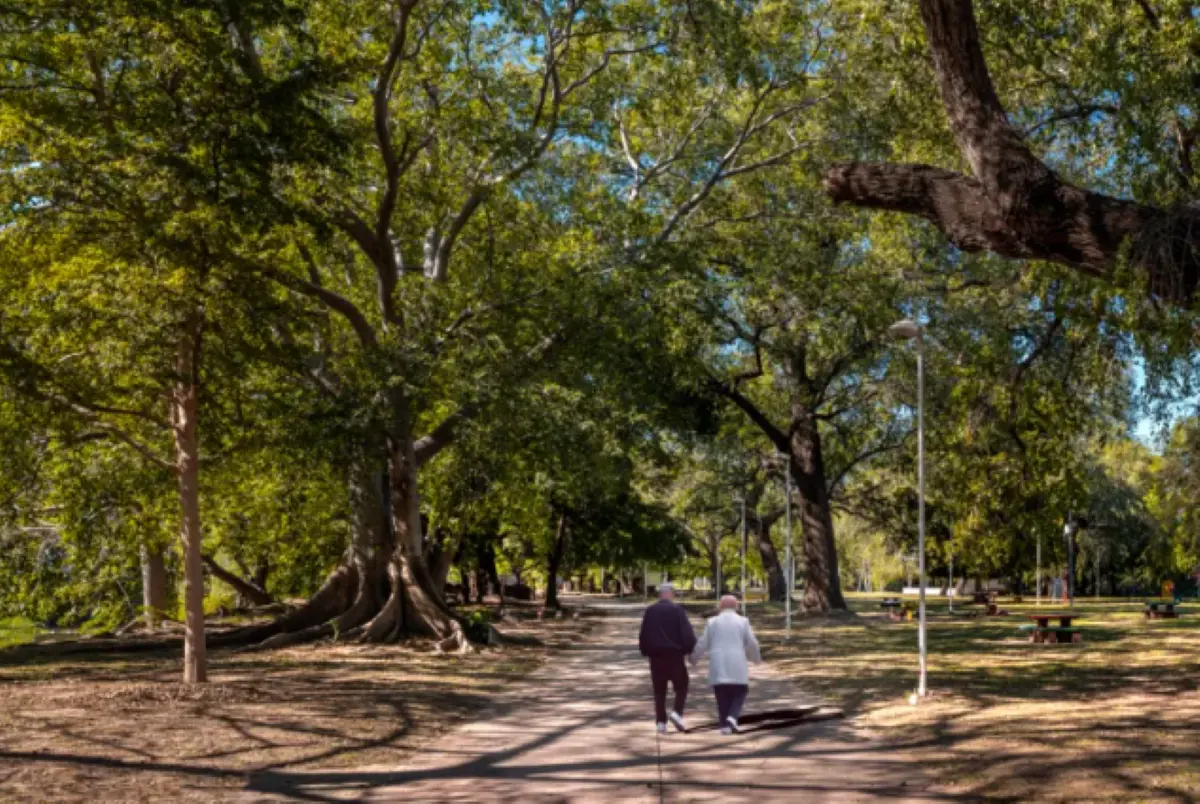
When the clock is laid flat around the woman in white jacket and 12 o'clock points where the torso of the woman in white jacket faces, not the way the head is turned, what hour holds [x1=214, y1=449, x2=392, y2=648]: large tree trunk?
The large tree trunk is roughly at 11 o'clock from the woman in white jacket.

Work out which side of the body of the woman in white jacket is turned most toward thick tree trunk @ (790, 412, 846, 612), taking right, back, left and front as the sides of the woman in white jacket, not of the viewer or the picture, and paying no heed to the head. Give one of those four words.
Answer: front

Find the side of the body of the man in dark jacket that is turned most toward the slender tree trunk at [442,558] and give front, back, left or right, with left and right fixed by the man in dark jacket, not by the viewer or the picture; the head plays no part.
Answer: front

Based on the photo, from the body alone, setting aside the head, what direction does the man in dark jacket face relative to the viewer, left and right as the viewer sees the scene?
facing away from the viewer

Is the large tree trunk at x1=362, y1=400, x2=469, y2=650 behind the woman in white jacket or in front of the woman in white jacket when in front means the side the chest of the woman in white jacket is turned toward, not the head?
in front

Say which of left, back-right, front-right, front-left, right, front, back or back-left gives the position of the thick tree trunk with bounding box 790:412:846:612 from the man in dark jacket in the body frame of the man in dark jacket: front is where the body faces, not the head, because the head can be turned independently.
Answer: front

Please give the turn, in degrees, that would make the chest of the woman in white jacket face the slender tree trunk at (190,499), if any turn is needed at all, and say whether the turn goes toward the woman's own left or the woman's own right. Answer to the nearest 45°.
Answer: approximately 45° to the woman's own left

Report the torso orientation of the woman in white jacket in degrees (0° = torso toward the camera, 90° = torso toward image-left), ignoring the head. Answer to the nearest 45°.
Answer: approximately 180°

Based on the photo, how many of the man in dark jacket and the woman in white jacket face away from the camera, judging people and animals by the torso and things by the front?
2

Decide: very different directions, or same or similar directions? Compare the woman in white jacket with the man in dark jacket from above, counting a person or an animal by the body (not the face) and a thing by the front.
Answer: same or similar directions

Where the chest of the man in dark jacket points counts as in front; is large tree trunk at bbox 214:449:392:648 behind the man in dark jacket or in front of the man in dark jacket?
in front

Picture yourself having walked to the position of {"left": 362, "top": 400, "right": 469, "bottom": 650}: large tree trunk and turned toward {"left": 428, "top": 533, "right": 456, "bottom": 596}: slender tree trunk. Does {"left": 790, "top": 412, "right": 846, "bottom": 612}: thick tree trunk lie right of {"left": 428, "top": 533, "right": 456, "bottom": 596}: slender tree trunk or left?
right

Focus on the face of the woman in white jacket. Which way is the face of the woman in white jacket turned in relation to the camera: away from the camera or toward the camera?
away from the camera
